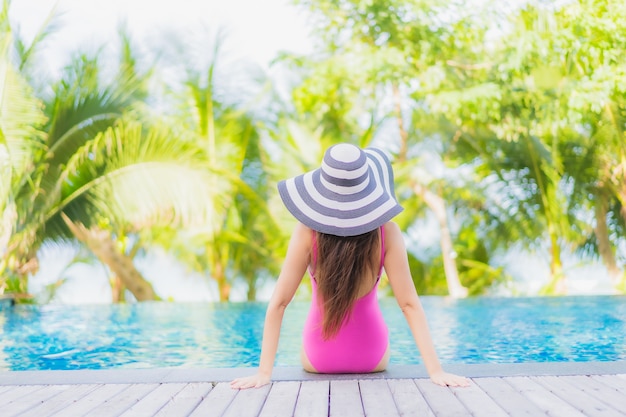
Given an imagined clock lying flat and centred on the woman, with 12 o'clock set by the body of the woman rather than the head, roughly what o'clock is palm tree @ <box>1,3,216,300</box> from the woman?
The palm tree is roughly at 11 o'clock from the woman.

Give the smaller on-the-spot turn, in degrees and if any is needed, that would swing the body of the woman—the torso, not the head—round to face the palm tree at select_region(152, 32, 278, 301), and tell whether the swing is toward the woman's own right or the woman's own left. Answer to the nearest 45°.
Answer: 0° — they already face it

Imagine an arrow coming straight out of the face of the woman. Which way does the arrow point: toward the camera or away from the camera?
away from the camera

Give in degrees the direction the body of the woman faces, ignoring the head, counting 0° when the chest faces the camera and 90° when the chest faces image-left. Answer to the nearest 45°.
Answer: approximately 180°
